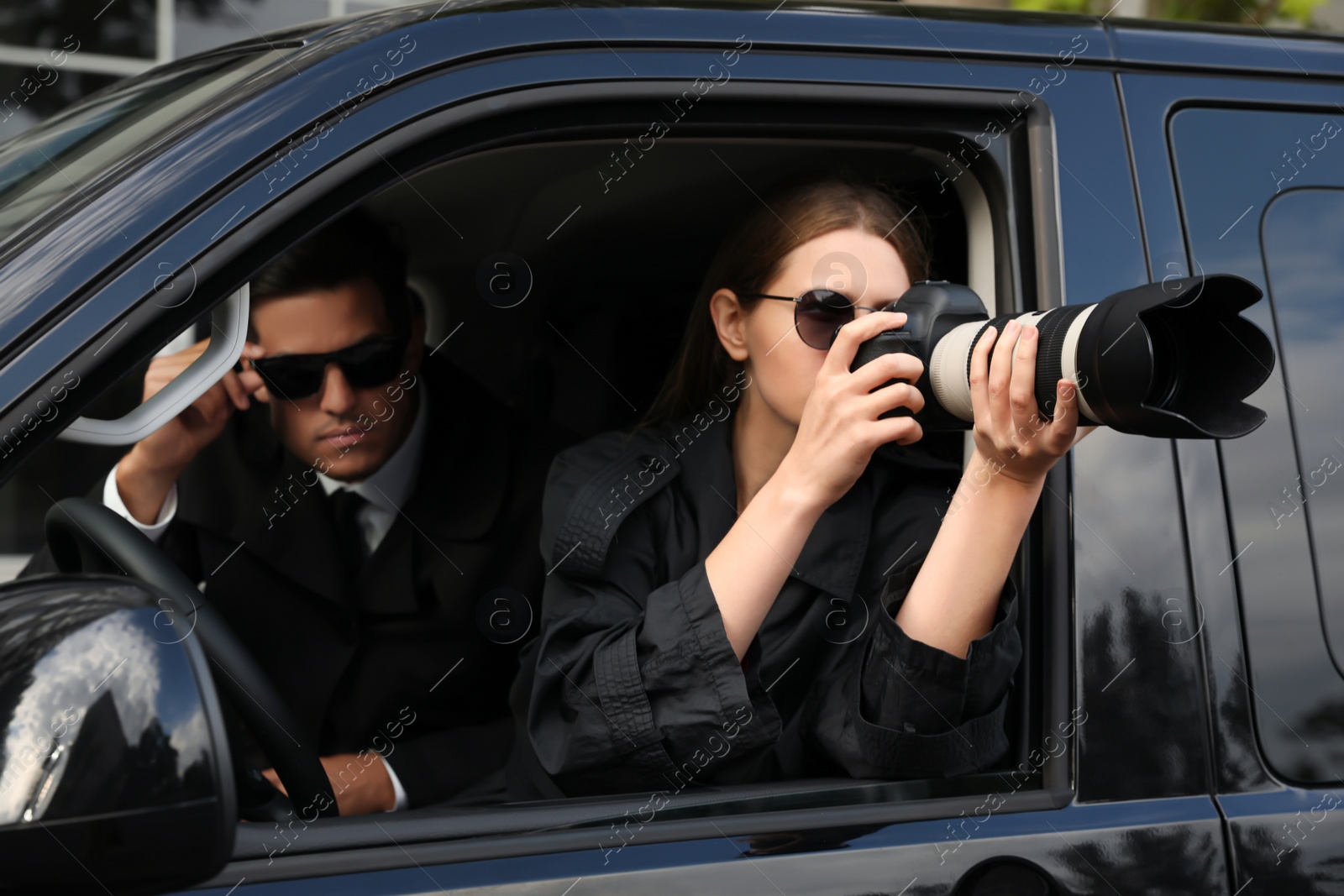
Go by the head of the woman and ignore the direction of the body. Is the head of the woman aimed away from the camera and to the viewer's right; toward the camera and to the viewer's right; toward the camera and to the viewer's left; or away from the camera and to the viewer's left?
toward the camera and to the viewer's right

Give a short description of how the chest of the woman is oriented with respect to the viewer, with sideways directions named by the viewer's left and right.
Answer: facing the viewer and to the right of the viewer

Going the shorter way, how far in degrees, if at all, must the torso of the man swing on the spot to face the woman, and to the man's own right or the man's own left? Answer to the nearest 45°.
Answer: approximately 45° to the man's own left

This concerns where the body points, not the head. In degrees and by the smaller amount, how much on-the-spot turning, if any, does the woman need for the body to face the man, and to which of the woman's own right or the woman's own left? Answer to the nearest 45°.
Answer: approximately 180°

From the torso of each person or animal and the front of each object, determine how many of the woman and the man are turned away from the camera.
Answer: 0

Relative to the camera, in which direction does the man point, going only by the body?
toward the camera
